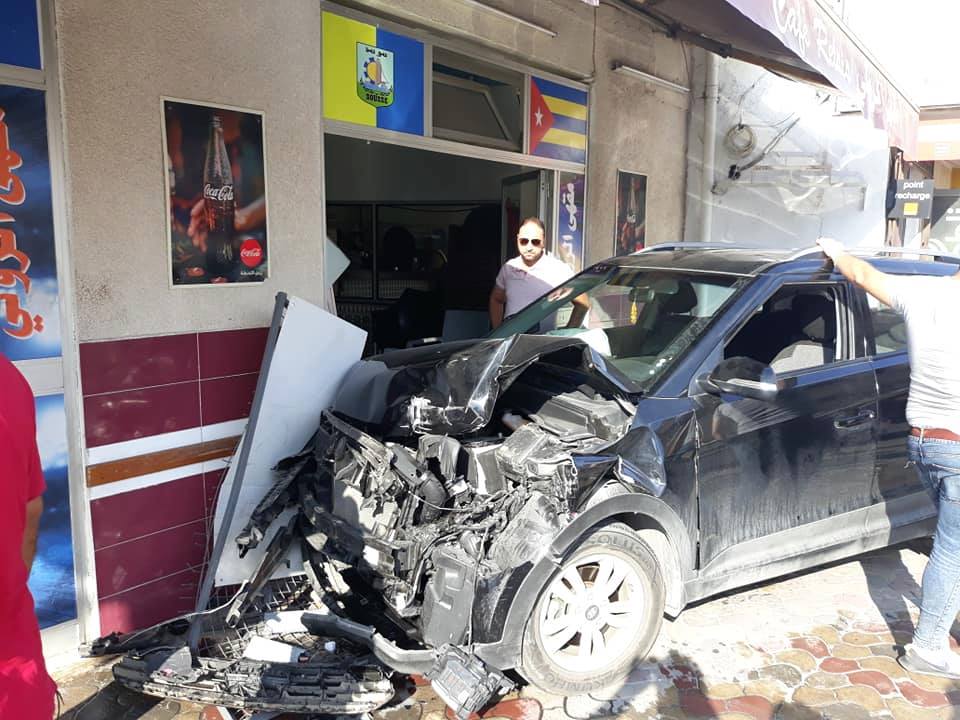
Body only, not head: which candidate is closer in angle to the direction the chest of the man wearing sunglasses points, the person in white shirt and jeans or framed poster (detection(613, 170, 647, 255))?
the person in white shirt and jeans

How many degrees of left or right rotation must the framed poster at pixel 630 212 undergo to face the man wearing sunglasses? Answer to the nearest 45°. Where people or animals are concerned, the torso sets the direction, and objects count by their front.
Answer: approximately 45° to its right

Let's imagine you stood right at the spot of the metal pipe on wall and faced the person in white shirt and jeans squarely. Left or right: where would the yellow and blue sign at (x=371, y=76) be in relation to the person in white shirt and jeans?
right
